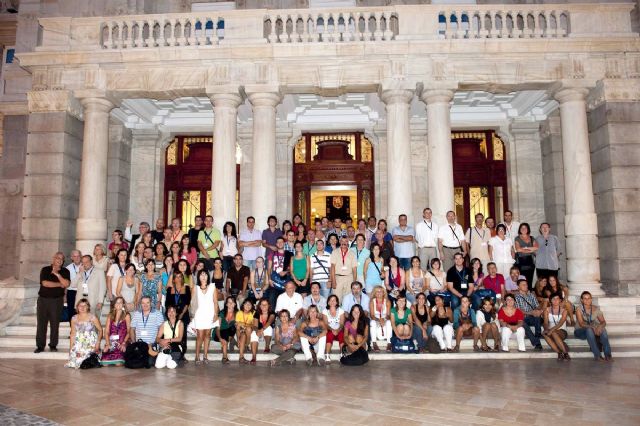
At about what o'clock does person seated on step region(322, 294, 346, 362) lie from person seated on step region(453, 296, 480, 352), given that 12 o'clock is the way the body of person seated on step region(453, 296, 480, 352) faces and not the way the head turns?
person seated on step region(322, 294, 346, 362) is roughly at 2 o'clock from person seated on step region(453, 296, 480, 352).

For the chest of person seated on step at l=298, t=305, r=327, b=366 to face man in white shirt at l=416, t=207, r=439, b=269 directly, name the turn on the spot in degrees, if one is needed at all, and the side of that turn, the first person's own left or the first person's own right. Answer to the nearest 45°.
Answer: approximately 135° to the first person's own left

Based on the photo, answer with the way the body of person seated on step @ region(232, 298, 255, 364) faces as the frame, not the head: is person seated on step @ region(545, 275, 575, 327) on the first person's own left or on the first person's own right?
on the first person's own left

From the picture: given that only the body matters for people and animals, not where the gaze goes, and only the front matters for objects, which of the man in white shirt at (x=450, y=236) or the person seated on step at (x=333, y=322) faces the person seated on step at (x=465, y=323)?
the man in white shirt

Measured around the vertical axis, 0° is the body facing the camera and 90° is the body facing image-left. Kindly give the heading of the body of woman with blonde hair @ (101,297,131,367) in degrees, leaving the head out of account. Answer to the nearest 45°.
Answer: approximately 0°

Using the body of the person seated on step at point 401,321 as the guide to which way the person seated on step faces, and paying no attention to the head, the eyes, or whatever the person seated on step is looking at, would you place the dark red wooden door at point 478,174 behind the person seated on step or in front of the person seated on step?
behind

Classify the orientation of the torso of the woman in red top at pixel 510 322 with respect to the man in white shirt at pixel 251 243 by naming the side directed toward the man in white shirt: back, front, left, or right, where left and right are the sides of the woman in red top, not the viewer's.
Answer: right

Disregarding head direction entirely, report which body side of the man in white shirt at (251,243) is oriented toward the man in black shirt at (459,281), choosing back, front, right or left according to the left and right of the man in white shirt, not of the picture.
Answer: left

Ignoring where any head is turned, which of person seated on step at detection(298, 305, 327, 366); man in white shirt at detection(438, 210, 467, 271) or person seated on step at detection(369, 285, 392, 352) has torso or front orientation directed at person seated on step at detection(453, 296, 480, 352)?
the man in white shirt

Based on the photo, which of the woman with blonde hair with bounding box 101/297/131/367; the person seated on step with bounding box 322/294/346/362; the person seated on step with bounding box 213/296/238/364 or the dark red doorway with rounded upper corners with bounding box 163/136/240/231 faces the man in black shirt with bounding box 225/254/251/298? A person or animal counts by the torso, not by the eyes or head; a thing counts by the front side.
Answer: the dark red doorway with rounded upper corners

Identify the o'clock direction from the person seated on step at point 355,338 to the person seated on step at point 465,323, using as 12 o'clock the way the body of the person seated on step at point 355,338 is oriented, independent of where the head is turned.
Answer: the person seated on step at point 465,323 is roughly at 8 o'clock from the person seated on step at point 355,338.

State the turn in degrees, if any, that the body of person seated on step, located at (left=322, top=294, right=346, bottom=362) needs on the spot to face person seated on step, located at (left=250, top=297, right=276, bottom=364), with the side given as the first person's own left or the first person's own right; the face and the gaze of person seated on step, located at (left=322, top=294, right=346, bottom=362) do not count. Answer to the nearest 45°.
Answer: approximately 90° to the first person's own right
